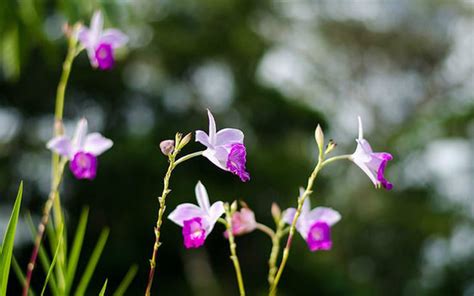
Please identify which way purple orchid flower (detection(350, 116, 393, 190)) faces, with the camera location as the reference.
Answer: facing to the right of the viewer

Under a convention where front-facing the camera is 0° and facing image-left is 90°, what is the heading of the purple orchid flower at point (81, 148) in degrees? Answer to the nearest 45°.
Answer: approximately 0°

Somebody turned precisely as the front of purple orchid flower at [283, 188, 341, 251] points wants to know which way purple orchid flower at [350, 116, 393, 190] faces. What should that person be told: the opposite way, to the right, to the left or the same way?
to the left

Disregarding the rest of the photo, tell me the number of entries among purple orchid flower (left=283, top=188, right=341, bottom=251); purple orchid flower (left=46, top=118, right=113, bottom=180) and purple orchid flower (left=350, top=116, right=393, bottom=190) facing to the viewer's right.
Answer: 1

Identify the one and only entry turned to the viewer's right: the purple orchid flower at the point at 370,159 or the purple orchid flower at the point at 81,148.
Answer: the purple orchid flower at the point at 370,159

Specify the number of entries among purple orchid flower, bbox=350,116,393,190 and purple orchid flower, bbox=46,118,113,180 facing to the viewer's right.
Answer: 1
